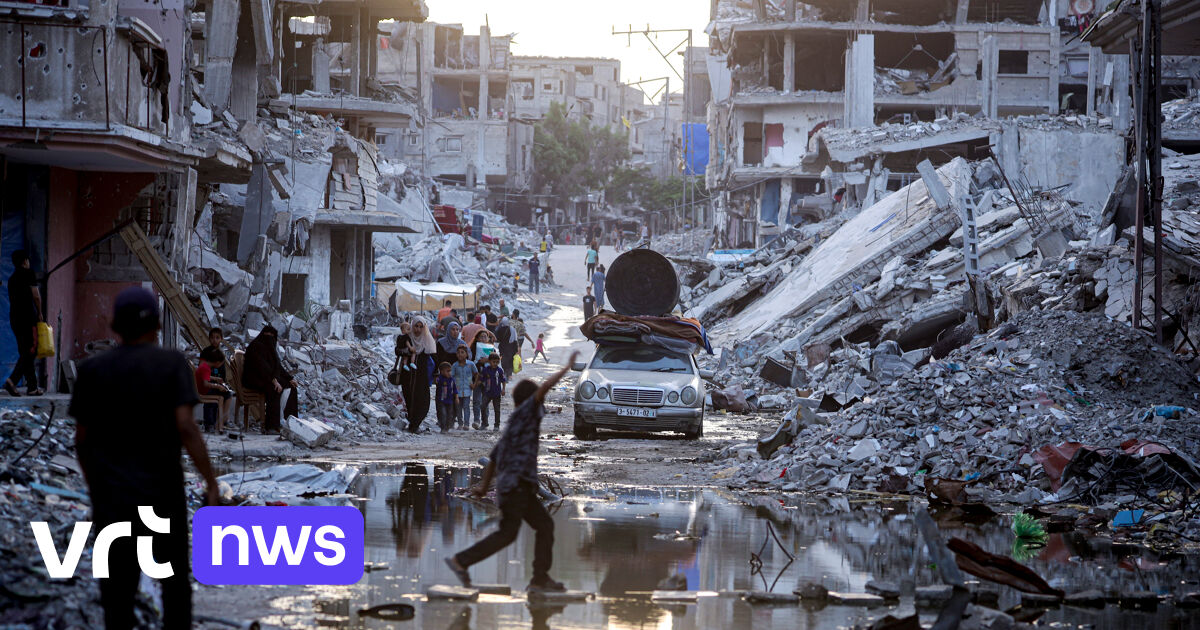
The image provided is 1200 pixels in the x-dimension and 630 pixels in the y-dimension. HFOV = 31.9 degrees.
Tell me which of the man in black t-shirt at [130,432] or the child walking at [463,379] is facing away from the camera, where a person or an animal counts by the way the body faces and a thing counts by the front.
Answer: the man in black t-shirt

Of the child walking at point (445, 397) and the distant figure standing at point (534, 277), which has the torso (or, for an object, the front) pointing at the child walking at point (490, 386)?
the distant figure standing

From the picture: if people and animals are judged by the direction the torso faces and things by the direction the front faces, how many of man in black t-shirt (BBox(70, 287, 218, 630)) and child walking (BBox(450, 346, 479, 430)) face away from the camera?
1

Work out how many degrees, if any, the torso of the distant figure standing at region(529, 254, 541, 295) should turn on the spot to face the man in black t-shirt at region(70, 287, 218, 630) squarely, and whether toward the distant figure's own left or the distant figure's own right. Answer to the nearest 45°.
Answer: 0° — they already face them

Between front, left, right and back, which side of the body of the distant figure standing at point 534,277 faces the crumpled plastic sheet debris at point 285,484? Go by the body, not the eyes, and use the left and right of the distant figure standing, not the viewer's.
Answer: front

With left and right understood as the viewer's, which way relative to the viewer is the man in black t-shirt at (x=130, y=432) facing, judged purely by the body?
facing away from the viewer

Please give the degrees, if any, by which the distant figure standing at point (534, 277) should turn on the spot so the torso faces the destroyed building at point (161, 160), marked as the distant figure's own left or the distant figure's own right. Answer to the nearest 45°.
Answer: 0° — they already face it

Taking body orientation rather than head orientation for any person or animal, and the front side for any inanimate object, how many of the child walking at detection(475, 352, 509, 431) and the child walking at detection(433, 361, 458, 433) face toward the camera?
2

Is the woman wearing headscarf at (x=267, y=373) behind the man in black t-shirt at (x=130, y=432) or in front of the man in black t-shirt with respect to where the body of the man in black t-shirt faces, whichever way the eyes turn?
in front

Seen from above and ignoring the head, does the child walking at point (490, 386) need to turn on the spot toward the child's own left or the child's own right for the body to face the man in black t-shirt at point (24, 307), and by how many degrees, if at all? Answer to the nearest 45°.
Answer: approximately 45° to the child's own right

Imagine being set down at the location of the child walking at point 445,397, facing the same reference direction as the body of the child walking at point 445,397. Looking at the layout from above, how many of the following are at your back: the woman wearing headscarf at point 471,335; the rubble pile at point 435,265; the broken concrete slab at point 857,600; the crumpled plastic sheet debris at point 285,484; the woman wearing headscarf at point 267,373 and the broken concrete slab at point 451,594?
2

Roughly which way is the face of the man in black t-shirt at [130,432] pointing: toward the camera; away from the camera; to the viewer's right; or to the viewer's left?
away from the camera
